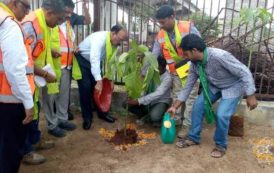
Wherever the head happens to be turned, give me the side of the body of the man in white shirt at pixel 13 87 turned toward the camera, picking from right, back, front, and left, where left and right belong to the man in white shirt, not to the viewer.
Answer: right

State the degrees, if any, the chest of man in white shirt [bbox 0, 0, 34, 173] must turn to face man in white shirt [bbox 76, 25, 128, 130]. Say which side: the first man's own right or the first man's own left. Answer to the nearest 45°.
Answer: approximately 45° to the first man's own left

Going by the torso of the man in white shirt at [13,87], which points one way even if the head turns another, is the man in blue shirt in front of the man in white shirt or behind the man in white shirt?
in front

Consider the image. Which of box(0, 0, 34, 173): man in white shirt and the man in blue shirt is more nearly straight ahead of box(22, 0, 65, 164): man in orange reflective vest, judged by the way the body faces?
the man in blue shirt

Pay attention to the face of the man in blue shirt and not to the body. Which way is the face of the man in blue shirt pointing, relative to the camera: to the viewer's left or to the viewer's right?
to the viewer's left

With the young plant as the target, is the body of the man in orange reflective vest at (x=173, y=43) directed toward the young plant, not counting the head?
yes

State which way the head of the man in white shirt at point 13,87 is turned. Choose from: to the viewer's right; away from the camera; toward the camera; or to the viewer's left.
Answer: to the viewer's right

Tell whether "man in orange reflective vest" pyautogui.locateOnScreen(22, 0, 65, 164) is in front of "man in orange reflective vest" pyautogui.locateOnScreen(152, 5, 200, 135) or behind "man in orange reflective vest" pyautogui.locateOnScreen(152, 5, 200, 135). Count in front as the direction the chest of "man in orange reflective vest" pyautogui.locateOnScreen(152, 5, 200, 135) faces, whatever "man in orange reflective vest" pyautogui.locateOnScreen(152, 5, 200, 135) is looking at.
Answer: in front

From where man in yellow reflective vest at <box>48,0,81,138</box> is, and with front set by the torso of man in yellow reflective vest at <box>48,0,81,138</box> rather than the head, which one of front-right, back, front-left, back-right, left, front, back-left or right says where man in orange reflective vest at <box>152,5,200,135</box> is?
front-left

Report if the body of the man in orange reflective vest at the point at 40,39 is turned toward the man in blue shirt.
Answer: yes

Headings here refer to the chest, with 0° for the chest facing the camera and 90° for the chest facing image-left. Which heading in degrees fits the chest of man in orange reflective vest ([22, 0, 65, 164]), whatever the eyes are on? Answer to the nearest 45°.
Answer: approximately 270°

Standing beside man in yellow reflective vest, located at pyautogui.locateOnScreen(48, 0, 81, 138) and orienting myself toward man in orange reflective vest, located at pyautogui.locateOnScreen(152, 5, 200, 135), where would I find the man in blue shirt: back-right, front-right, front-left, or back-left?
front-right

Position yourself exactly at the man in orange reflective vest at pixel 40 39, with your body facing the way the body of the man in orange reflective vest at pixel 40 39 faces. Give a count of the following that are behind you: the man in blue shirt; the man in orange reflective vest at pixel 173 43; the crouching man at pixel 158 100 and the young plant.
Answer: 0

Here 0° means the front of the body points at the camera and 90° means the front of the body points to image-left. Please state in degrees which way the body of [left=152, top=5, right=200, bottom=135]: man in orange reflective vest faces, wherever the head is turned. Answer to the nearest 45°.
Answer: approximately 45°

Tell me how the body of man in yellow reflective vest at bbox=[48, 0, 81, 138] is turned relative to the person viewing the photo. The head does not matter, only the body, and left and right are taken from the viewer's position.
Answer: facing the viewer and to the right of the viewer

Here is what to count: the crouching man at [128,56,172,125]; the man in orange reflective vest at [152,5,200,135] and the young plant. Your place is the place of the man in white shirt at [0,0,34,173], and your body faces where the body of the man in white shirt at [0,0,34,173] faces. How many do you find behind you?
0

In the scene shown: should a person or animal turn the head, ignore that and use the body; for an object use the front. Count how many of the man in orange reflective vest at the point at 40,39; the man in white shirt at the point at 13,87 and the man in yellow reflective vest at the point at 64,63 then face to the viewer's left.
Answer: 0
